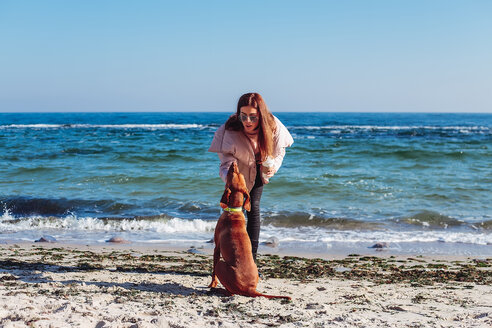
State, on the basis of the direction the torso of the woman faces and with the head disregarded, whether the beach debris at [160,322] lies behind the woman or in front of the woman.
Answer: in front

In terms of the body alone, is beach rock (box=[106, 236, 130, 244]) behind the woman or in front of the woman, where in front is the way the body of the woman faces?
behind

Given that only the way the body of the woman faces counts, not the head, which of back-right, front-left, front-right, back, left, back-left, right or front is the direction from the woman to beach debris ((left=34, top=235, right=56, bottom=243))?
back-right

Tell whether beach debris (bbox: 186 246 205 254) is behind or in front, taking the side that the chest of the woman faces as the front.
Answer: behind

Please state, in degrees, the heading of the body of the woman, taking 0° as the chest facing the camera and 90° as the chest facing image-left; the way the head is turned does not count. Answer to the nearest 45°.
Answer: approximately 0°
